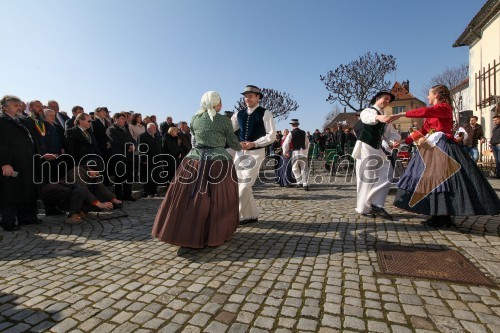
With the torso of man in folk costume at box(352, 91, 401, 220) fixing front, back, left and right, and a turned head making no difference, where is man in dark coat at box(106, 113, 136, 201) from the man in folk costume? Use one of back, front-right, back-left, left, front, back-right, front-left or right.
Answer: back-right

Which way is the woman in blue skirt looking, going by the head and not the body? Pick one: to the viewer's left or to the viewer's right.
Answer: to the viewer's left

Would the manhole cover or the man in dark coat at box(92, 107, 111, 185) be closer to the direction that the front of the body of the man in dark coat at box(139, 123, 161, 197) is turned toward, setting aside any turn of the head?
the manhole cover

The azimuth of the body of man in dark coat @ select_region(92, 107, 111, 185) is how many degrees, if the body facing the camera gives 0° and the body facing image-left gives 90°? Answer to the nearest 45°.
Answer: approximately 315°

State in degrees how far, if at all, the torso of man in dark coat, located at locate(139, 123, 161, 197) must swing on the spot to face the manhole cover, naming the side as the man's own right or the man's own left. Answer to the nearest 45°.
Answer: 0° — they already face it

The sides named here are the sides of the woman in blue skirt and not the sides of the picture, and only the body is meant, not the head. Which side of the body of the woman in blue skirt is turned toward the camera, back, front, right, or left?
left

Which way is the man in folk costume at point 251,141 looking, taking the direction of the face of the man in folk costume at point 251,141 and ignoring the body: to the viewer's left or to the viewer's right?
to the viewer's left

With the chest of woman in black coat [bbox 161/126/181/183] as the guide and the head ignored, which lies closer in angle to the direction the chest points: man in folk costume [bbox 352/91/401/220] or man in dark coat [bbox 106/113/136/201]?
the man in folk costume

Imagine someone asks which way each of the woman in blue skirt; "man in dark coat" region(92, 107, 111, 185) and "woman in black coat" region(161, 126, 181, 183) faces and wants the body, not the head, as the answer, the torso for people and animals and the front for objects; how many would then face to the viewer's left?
1

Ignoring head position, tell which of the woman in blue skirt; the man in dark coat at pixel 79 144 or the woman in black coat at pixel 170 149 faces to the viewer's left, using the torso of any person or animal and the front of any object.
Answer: the woman in blue skirt

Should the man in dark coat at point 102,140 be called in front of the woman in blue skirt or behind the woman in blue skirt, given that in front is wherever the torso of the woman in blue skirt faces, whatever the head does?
in front

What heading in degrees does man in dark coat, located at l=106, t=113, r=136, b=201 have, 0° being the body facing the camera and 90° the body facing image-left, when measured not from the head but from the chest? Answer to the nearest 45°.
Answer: approximately 315°

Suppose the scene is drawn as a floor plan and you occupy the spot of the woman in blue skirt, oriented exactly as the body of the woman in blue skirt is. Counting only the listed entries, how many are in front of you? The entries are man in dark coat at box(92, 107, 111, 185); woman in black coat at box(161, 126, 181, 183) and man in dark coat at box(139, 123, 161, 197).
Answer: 3

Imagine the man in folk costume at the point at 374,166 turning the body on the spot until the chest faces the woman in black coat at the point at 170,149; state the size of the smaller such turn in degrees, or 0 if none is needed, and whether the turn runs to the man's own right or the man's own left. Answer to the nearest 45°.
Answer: approximately 135° to the man's own right
